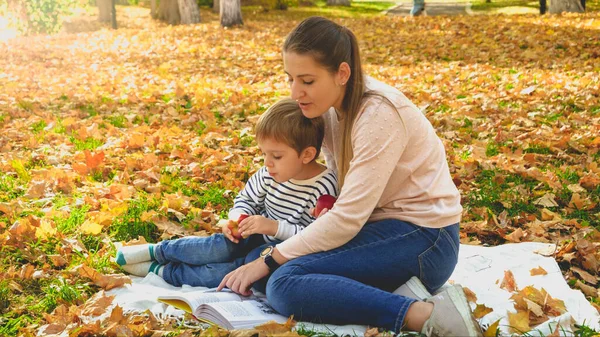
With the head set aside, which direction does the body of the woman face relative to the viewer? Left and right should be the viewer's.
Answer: facing to the left of the viewer

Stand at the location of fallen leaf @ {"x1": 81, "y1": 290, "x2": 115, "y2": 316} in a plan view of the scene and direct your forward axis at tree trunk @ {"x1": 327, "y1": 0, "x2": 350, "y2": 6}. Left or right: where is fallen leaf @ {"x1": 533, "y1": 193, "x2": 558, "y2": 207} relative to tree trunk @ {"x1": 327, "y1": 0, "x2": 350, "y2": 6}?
right

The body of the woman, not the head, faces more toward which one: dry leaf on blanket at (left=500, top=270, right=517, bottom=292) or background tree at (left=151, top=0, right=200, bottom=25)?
the background tree

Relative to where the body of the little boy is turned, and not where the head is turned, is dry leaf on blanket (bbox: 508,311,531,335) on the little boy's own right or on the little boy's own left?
on the little boy's own left

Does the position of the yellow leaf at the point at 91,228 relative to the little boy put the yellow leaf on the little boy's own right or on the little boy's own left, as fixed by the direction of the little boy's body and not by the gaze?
on the little boy's own right

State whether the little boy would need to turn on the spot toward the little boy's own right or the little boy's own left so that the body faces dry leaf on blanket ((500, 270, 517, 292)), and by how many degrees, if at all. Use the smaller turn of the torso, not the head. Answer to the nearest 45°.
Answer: approximately 135° to the little boy's own left

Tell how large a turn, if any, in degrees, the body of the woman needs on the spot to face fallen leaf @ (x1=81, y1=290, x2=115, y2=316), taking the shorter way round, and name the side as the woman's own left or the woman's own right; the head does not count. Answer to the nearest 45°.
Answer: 0° — they already face it

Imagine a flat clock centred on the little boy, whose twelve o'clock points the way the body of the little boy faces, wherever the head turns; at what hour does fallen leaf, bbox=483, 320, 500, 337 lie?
The fallen leaf is roughly at 9 o'clock from the little boy.

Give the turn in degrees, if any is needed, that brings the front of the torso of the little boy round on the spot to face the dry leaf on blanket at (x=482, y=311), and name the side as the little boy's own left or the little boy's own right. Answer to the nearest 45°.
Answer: approximately 90° to the little boy's own left

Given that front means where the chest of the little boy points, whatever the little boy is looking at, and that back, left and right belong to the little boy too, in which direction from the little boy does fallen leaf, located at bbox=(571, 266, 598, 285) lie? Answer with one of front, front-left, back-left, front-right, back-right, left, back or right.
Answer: back-left
